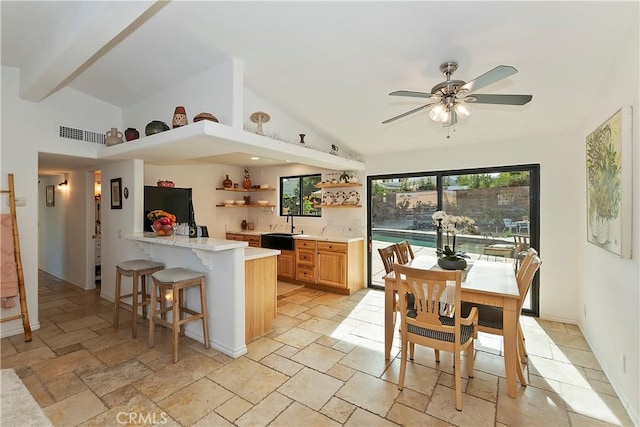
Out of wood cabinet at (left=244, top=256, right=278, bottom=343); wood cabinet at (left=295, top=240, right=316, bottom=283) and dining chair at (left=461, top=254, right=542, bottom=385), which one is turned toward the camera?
wood cabinet at (left=295, top=240, right=316, bottom=283)

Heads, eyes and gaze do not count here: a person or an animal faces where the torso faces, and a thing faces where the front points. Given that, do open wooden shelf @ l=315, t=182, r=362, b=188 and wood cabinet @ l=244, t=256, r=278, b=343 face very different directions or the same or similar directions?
very different directions

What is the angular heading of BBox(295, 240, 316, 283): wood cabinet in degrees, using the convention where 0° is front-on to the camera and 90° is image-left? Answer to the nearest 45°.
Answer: approximately 0°

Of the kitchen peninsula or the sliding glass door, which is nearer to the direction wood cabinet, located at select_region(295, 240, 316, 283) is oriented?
the kitchen peninsula

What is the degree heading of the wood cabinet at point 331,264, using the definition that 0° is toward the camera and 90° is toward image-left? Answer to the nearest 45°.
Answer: approximately 45°

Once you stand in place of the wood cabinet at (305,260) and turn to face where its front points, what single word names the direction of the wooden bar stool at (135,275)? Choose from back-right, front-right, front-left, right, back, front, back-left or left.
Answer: front-right

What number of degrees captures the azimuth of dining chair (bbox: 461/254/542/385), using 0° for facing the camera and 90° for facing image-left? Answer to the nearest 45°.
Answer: approximately 90°

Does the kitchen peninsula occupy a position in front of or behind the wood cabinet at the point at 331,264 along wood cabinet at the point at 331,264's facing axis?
in front

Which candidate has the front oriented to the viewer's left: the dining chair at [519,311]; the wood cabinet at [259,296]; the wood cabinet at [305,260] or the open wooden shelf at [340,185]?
the dining chair

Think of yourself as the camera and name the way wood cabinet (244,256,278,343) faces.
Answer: facing away from the viewer and to the right of the viewer

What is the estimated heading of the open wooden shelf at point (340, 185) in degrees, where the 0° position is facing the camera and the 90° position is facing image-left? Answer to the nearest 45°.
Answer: approximately 0°

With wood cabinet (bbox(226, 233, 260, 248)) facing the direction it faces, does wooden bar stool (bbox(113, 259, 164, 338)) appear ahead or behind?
ahead
